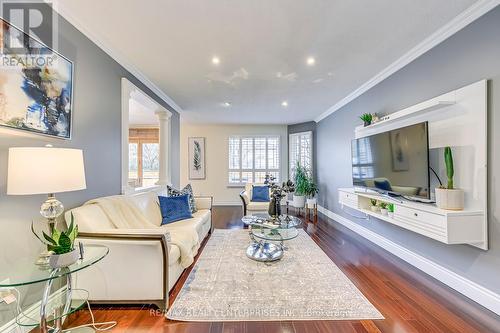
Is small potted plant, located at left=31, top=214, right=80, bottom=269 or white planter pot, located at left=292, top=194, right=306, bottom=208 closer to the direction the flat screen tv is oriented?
the small potted plant

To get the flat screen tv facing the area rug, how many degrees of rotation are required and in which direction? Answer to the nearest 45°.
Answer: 0° — it already faces it

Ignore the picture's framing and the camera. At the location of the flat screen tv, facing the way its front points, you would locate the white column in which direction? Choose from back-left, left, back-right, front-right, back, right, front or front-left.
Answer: front-right

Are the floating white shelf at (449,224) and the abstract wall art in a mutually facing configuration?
yes

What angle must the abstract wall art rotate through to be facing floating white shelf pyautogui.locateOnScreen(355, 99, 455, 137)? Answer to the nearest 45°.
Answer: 0° — it already faces it

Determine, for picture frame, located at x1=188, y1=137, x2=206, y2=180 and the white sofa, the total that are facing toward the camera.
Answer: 1

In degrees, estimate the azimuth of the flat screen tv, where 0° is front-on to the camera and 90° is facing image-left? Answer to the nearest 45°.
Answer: approximately 45°

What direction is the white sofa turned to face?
to the viewer's right

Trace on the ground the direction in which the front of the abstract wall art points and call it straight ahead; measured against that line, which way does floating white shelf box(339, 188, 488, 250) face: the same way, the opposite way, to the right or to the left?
the opposite way
